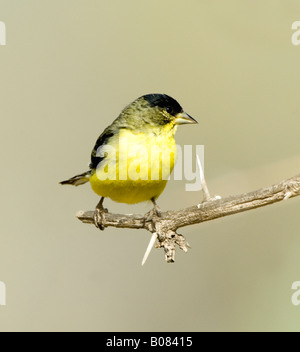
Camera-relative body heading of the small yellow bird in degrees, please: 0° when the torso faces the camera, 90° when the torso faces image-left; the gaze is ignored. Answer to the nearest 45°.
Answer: approximately 315°
